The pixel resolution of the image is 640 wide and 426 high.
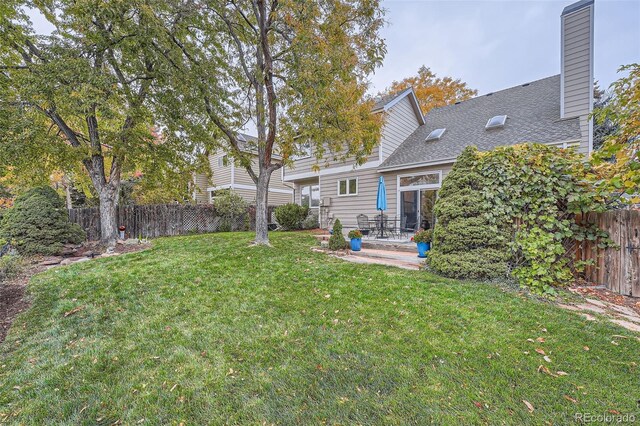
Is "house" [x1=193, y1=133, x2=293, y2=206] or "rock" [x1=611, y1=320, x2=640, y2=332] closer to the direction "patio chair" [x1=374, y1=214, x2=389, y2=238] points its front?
the rock

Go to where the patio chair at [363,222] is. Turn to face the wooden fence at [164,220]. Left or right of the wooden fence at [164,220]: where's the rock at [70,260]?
left

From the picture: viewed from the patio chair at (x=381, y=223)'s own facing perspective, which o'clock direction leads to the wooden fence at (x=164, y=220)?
The wooden fence is roughly at 3 o'clock from the patio chair.

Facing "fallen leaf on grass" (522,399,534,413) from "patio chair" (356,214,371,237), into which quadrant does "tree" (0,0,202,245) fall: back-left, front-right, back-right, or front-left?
front-right

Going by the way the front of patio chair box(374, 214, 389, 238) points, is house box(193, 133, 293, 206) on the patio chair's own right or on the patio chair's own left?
on the patio chair's own right

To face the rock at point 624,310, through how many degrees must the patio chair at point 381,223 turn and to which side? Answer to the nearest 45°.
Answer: approximately 45° to its left

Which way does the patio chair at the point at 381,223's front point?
toward the camera

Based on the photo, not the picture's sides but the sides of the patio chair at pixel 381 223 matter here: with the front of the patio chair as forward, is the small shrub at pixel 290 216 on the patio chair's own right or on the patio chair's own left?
on the patio chair's own right

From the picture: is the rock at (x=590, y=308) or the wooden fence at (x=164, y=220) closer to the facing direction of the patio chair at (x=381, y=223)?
the rock
